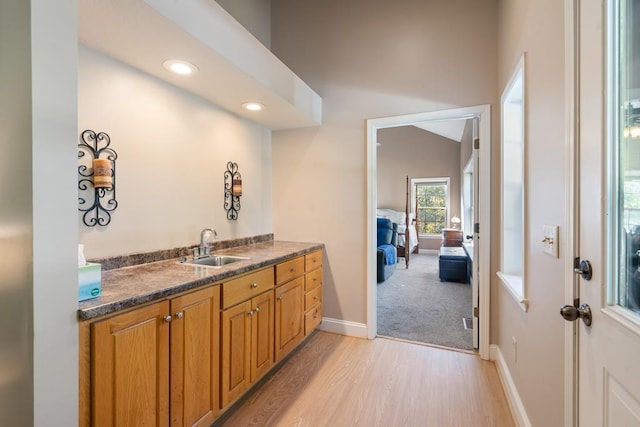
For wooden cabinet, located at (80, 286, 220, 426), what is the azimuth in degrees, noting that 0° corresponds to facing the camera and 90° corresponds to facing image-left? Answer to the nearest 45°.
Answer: approximately 315°

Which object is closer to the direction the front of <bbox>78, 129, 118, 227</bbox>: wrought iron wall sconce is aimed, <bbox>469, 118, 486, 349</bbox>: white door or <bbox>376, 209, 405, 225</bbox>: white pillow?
the white door

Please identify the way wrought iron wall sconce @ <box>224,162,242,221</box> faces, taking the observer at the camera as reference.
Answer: facing the viewer and to the right of the viewer

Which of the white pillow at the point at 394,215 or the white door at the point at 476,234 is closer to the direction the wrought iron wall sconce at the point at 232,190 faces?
the white door

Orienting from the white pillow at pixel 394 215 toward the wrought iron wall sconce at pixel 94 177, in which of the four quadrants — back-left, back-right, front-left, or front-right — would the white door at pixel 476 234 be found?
front-left

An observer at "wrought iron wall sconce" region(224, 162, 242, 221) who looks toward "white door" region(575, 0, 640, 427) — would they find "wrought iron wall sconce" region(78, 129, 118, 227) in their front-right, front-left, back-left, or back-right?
front-right

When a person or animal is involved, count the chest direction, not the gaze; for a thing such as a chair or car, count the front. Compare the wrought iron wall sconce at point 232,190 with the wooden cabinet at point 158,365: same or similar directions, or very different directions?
same or similar directions

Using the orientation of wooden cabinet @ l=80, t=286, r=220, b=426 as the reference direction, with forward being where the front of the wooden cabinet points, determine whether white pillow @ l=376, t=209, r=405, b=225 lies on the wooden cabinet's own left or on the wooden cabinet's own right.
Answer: on the wooden cabinet's own left

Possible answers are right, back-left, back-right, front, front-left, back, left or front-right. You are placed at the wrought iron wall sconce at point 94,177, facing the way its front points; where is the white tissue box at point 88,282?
front-right

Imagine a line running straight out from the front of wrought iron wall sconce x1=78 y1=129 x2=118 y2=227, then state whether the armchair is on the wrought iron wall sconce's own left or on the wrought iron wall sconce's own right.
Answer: on the wrought iron wall sconce's own left

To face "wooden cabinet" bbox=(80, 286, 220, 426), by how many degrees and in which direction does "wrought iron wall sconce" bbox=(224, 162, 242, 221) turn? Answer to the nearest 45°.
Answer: approximately 45° to its right

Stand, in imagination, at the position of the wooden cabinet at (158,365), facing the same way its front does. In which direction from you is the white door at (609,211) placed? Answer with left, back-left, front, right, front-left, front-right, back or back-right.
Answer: front

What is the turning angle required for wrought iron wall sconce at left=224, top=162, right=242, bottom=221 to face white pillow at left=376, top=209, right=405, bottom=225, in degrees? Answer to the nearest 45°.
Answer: approximately 90° to its left

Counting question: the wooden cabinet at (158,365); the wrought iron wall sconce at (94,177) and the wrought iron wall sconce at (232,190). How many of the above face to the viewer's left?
0

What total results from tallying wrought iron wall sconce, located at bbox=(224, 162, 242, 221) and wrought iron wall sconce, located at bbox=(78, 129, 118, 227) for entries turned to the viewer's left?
0
